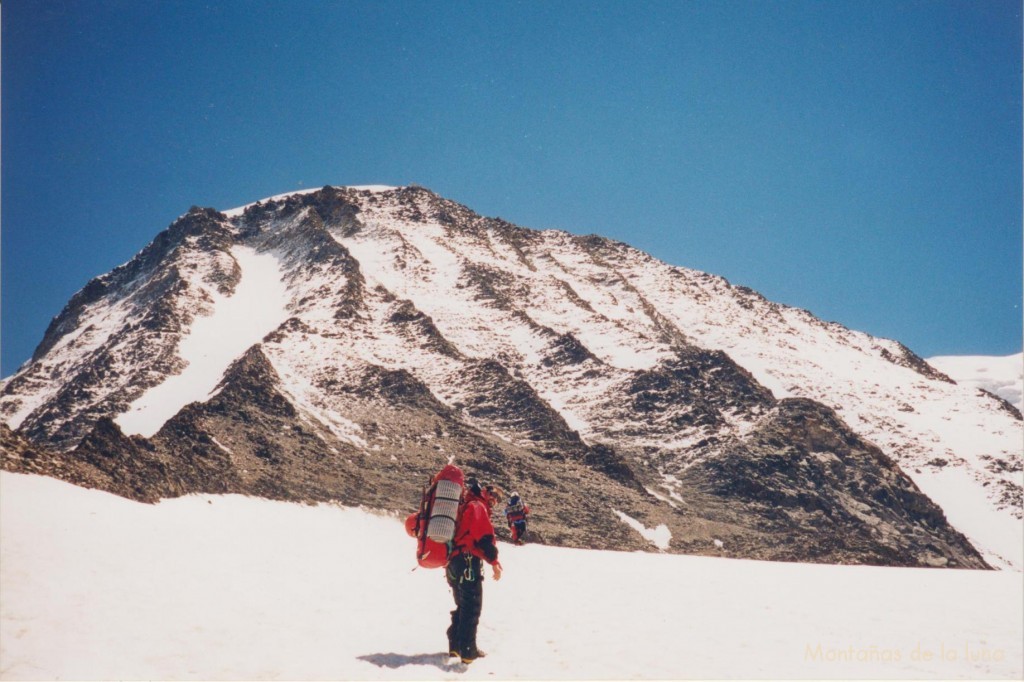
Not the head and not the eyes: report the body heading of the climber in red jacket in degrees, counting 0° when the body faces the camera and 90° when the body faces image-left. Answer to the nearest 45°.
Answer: approximately 270°

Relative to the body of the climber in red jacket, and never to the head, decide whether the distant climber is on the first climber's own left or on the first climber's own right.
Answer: on the first climber's own left
